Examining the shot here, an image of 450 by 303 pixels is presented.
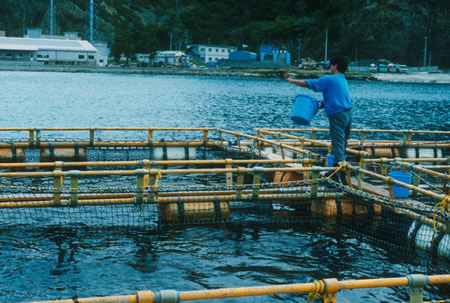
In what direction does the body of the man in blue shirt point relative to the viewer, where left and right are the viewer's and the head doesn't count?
facing away from the viewer and to the left of the viewer

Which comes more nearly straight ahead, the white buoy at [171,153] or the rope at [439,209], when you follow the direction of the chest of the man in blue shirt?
the white buoy

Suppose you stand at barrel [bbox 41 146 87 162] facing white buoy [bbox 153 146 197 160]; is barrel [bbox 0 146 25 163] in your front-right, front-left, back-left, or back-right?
back-right

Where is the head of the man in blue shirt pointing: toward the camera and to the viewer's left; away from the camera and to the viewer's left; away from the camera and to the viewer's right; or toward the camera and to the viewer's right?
away from the camera and to the viewer's left

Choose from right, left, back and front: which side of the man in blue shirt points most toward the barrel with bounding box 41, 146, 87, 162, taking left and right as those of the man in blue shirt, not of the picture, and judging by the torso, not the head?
front

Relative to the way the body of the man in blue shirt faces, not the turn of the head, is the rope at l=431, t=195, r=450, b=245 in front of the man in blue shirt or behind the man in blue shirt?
behind
